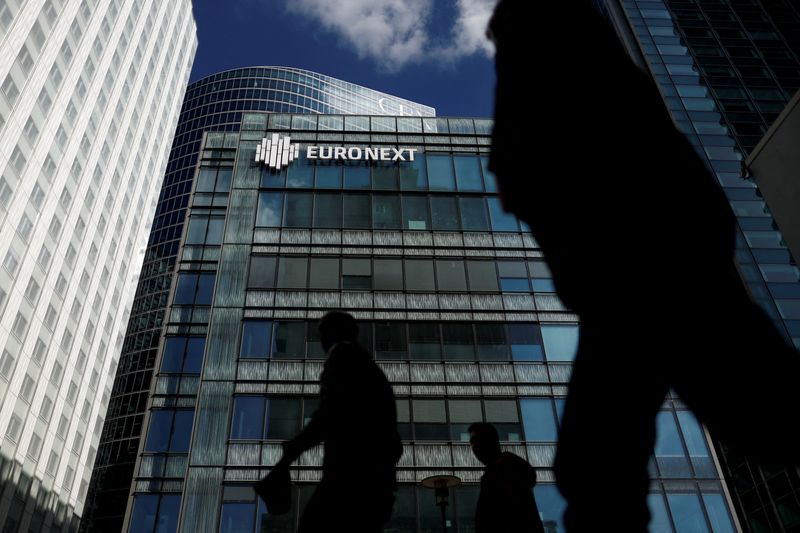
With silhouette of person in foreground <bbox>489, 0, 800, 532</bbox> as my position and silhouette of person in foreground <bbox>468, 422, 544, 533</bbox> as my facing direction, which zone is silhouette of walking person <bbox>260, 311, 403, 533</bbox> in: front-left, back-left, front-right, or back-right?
front-left

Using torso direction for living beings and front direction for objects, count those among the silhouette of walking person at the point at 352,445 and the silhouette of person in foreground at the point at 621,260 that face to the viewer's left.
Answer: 2

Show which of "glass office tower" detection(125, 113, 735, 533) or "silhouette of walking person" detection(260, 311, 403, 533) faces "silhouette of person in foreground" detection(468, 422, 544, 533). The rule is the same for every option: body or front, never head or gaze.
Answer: the glass office tower

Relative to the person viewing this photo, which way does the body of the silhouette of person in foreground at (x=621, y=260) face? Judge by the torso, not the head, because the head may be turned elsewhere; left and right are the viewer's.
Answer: facing to the left of the viewer

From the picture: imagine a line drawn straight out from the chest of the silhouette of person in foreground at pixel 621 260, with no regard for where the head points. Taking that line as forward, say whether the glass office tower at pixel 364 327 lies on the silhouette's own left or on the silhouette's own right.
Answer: on the silhouette's own right

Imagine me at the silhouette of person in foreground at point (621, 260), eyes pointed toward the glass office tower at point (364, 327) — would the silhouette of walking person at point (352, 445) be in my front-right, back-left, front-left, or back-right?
front-left

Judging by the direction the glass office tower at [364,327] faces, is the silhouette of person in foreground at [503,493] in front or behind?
in front

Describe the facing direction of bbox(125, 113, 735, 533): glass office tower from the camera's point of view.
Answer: facing the viewer

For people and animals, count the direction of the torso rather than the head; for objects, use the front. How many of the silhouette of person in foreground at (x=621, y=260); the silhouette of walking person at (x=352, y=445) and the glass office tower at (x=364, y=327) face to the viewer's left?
2

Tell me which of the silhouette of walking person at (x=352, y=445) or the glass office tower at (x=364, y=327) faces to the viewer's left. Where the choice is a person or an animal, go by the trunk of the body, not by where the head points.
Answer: the silhouette of walking person

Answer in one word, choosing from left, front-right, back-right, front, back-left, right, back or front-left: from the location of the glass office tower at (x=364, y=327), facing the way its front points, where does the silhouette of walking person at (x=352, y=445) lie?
front

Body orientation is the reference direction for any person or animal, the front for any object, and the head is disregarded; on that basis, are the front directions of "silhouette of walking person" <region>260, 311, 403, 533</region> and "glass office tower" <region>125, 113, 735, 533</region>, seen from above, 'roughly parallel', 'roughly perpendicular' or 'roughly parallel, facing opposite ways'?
roughly perpendicular

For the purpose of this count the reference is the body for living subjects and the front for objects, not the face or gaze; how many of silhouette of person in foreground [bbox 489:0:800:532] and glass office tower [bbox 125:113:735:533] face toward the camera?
1

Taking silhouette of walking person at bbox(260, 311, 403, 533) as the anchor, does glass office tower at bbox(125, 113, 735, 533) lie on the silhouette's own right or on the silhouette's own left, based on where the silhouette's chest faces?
on the silhouette's own right

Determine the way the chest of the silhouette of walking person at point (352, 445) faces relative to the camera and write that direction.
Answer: to the viewer's left
